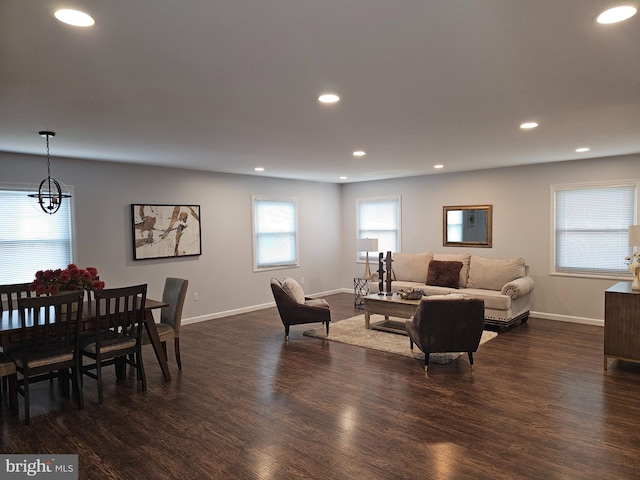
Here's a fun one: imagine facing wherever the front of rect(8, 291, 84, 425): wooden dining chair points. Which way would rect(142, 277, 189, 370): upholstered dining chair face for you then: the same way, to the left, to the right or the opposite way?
to the left

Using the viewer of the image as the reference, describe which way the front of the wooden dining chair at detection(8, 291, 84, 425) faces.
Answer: facing away from the viewer and to the left of the viewer

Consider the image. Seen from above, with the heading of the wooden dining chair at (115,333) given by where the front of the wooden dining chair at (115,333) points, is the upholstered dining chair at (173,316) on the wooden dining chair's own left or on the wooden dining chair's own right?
on the wooden dining chair's own right

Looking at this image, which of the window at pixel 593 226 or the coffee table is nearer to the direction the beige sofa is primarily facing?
the coffee table

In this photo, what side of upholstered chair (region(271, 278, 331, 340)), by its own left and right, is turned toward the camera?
right

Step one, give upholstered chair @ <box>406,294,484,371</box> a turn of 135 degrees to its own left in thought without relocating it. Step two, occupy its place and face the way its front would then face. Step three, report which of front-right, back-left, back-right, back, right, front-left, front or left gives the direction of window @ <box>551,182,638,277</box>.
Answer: back-left

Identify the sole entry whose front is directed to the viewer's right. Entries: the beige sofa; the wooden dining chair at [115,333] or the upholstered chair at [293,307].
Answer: the upholstered chair

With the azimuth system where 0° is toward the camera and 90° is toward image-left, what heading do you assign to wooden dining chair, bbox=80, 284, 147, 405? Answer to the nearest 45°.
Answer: approximately 135°

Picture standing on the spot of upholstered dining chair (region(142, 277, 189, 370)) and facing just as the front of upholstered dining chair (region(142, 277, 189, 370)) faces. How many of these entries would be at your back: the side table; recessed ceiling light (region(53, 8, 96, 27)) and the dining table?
1

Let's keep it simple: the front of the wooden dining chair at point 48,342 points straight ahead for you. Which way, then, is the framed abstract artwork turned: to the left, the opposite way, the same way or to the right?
the opposite way
